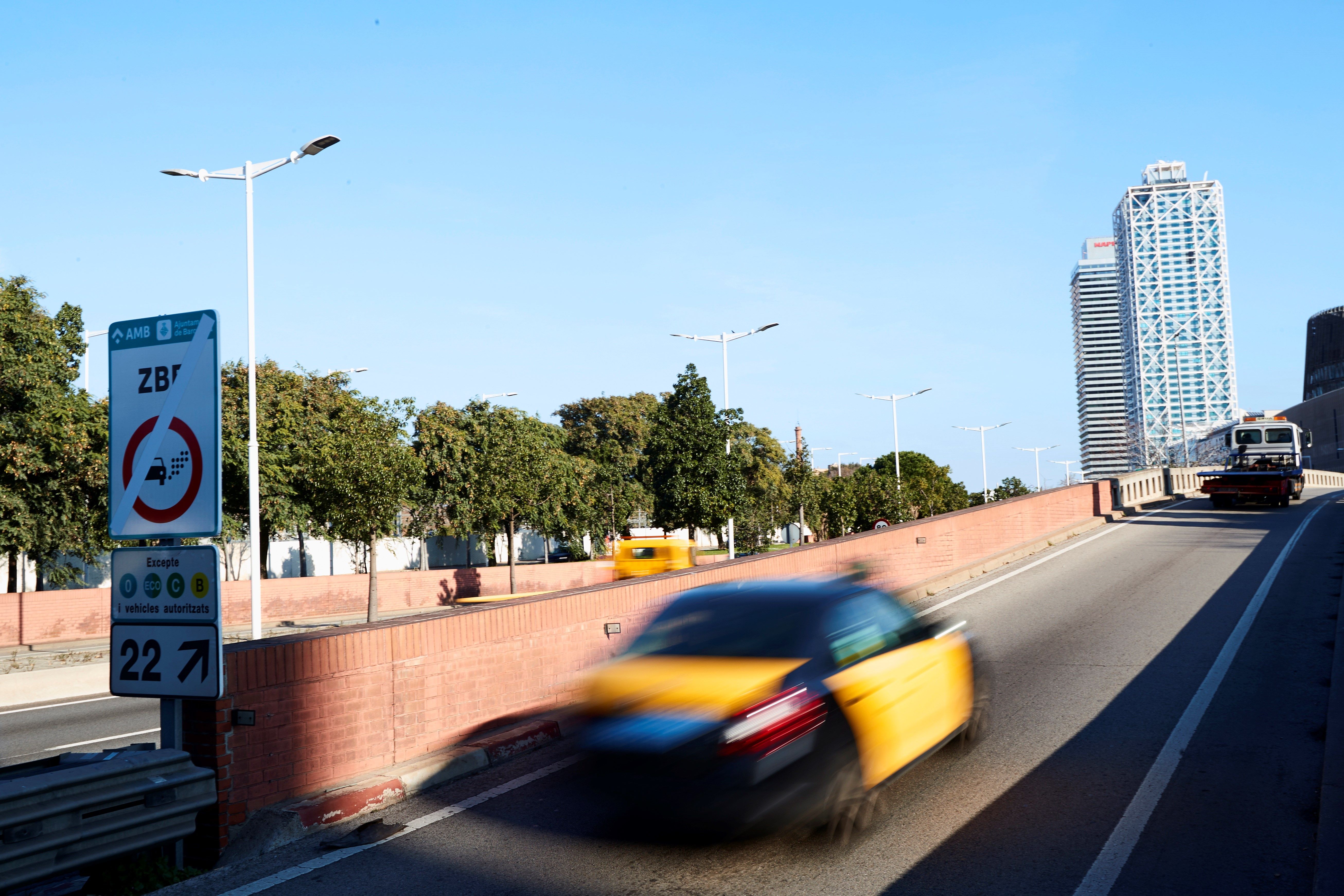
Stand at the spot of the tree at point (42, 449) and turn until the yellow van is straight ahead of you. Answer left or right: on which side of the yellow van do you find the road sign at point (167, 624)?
right

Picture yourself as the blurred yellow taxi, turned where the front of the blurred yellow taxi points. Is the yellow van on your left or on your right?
on your left

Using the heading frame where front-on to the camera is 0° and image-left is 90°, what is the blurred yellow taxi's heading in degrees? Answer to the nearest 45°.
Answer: approximately 225°

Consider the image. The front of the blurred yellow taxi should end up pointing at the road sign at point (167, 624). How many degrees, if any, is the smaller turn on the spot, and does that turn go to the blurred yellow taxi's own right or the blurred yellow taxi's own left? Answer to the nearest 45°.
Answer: approximately 135° to the blurred yellow taxi's own left

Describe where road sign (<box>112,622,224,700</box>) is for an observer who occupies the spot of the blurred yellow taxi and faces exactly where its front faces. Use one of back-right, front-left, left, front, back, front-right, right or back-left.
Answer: back-left

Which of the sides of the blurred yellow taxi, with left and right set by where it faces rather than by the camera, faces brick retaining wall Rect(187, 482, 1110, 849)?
left

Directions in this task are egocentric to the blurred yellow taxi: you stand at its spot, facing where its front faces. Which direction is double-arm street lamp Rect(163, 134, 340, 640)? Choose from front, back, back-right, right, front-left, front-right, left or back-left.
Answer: left

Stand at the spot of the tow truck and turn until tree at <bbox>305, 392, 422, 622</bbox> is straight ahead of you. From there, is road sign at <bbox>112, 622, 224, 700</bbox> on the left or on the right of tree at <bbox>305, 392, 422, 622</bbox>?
left
